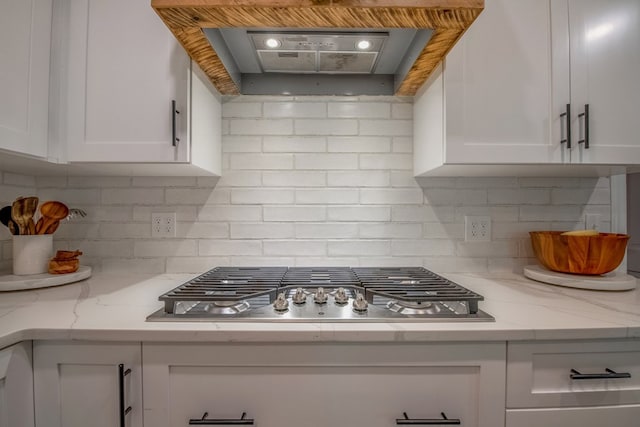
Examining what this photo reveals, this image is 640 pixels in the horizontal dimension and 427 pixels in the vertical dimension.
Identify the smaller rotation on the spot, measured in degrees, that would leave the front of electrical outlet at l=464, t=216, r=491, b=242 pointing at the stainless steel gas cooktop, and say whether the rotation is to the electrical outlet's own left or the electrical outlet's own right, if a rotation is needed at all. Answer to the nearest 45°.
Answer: approximately 45° to the electrical outlet's own right

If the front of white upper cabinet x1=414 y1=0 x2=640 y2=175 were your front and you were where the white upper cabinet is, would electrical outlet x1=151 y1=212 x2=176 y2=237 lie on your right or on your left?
on your right

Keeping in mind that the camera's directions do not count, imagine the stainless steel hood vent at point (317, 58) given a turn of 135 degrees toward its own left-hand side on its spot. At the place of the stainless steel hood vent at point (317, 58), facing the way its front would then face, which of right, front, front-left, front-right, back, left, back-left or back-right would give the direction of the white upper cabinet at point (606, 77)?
front-right

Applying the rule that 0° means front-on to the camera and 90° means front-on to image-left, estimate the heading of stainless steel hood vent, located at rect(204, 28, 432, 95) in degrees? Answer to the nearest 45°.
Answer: approximately 0°

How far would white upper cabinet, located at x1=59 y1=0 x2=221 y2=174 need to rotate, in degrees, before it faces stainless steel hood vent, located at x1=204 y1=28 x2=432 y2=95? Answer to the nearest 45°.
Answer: approximately 90° to its left

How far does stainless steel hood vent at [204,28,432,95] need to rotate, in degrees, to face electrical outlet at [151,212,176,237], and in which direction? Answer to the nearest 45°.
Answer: approximately 90° to its right
